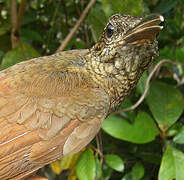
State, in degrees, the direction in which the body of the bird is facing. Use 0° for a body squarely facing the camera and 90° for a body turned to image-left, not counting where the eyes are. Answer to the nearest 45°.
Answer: approximately 270°

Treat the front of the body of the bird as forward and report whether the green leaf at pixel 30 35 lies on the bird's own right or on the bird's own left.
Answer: on the bird's own left

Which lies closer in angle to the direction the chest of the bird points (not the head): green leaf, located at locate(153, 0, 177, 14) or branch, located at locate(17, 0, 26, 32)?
the green leaf

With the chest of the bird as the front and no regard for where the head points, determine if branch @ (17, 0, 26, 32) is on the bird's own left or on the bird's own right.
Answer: on the bird's own left

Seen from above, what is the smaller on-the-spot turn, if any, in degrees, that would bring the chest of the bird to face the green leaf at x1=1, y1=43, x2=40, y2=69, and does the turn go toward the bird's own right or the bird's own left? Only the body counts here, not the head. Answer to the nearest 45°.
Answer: approximately 135° to the bird's own left
